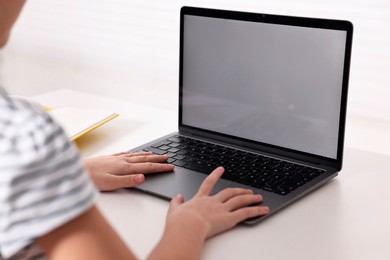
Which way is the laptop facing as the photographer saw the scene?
facing the viewer and to the left of the viewer
